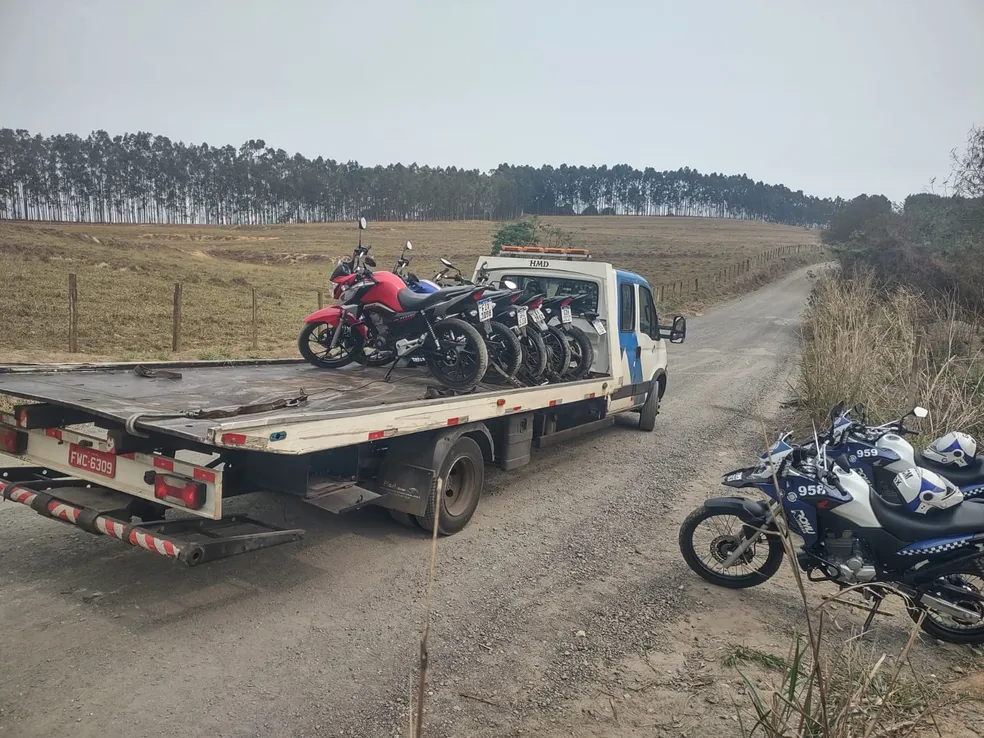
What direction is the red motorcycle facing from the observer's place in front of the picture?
facing away from the viewer and to the left of the viewer

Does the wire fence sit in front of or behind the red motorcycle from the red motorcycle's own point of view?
in front

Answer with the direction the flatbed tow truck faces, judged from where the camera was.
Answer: facing away from the viewer and to the right of the viewer

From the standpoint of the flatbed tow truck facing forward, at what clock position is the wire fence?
The wire fence is roughly at 10 o'clock from the flatbed tow truck.
